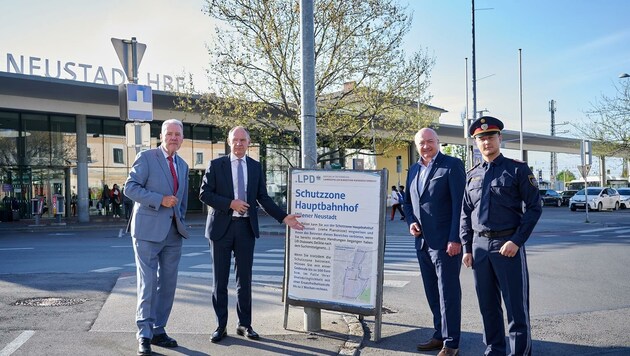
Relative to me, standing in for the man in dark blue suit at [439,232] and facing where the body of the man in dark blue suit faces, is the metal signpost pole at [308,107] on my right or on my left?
on my right

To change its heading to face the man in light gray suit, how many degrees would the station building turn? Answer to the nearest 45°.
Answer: approximately 45° to its right

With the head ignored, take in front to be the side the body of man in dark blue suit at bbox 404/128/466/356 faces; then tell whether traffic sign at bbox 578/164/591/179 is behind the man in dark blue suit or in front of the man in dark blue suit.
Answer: behind

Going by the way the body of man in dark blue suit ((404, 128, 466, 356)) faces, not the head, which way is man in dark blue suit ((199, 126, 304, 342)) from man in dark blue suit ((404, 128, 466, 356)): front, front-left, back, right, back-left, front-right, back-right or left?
front-right

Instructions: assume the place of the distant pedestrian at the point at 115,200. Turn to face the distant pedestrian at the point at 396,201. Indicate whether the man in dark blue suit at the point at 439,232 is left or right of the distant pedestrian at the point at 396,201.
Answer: right

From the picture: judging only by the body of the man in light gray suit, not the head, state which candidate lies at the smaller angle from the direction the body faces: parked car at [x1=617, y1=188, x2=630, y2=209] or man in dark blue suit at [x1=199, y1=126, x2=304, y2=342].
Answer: the man in dark blue suit

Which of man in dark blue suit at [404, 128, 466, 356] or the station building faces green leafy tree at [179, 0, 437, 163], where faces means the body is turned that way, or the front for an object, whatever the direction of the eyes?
the station building

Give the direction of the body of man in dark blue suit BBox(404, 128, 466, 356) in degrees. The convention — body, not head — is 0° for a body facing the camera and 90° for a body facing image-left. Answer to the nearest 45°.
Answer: approximately 45°

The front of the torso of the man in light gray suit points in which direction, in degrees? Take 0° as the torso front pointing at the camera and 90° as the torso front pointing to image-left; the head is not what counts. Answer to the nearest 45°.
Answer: approximately 315°

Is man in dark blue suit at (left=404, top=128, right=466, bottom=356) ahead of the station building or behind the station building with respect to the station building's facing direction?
ahead
